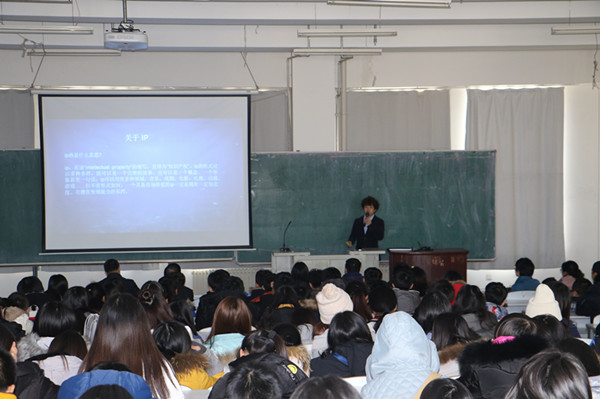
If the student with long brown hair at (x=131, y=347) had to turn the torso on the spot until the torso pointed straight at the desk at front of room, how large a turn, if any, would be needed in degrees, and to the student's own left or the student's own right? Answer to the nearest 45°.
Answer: approximately 45° to the student's own right

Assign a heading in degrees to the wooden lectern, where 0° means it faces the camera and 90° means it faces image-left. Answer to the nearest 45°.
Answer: approximately 0°

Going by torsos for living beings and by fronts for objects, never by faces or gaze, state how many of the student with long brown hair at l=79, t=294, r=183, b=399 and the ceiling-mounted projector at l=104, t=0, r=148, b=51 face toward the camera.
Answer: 0

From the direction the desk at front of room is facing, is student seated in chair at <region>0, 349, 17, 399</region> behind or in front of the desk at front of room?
in front

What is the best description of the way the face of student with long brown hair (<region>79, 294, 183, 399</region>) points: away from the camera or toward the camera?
away from the camera

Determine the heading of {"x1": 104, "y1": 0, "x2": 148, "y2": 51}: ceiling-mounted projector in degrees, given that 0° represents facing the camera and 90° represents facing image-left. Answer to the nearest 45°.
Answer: approximately 180°

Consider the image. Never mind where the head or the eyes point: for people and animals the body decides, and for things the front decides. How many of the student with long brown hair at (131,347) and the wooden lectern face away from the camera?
1

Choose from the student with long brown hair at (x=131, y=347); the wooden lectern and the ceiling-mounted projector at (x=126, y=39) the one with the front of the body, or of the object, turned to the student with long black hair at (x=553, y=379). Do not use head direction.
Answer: the wooden lectern

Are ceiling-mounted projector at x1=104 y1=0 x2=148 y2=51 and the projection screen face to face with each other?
yes

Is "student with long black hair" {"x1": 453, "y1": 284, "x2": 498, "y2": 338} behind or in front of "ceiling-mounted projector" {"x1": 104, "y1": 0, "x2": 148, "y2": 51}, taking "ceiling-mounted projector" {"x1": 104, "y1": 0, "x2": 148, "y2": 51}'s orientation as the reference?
behind

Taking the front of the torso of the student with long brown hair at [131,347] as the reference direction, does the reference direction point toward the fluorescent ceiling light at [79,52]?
yes

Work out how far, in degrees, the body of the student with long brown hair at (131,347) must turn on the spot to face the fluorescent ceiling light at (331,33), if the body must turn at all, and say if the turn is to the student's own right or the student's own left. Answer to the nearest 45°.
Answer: approximately 45° to the student's own right

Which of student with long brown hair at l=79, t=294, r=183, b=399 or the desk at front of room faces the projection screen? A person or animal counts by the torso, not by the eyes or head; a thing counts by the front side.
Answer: the student with long brown hair
